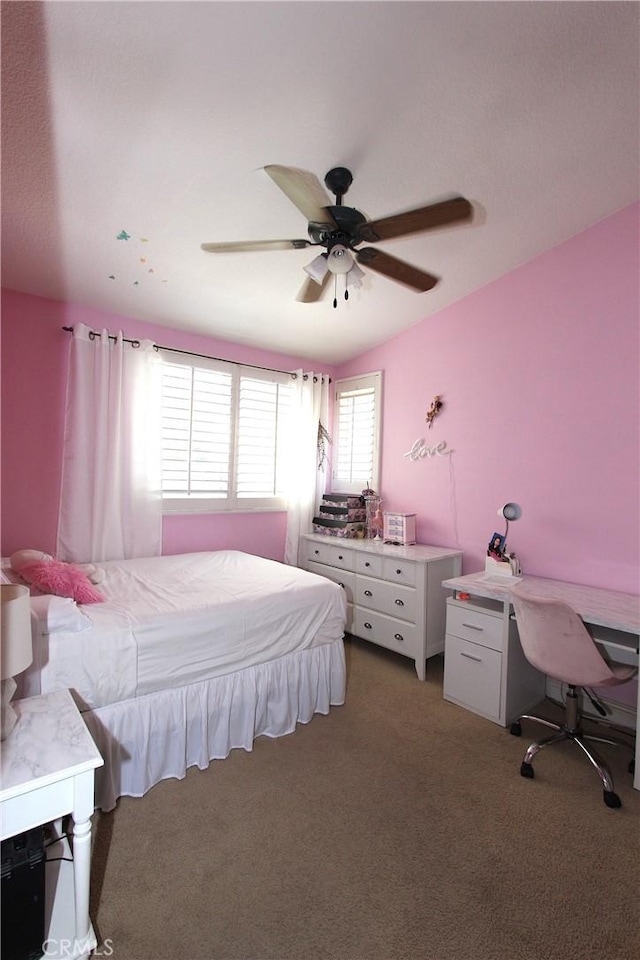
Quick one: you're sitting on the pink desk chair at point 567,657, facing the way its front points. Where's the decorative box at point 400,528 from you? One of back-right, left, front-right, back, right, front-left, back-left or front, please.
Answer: left

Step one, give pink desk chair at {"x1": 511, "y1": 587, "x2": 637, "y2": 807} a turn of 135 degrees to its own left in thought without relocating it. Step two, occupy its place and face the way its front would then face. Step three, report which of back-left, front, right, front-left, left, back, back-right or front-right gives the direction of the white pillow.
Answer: front-left

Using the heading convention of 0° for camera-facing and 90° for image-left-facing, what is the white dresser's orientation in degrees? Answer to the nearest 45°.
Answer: approximately 45°

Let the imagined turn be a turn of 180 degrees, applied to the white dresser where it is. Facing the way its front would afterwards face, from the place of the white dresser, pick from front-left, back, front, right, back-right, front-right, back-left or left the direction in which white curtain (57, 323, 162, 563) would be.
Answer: back-left

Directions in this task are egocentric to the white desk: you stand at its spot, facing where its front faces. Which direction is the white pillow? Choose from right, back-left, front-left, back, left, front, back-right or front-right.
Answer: front

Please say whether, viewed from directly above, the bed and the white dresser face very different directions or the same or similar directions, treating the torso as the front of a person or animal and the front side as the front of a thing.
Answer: very different directions

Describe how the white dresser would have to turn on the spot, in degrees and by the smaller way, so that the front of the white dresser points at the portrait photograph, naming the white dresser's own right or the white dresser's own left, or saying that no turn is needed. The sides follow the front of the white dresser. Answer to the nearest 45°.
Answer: approximately 135° to the white dresser's own left

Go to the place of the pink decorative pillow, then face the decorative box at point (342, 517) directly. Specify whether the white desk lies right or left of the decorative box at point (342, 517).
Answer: right

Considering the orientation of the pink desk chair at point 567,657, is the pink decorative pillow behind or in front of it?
behind

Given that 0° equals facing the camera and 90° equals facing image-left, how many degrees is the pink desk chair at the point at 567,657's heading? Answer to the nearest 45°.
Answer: approximately 225°

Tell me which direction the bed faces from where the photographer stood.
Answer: facing away from the viewer and to the right of the viewer

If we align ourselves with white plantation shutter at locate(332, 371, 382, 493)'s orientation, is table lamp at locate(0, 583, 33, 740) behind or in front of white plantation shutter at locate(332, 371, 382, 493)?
in front

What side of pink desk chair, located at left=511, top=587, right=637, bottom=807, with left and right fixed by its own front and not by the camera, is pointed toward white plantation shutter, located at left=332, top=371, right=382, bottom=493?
left

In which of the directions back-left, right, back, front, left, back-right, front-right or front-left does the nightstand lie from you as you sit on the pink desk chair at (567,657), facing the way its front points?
back

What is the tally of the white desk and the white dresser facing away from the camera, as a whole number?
0

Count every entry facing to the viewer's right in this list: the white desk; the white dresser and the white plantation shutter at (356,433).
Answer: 0
